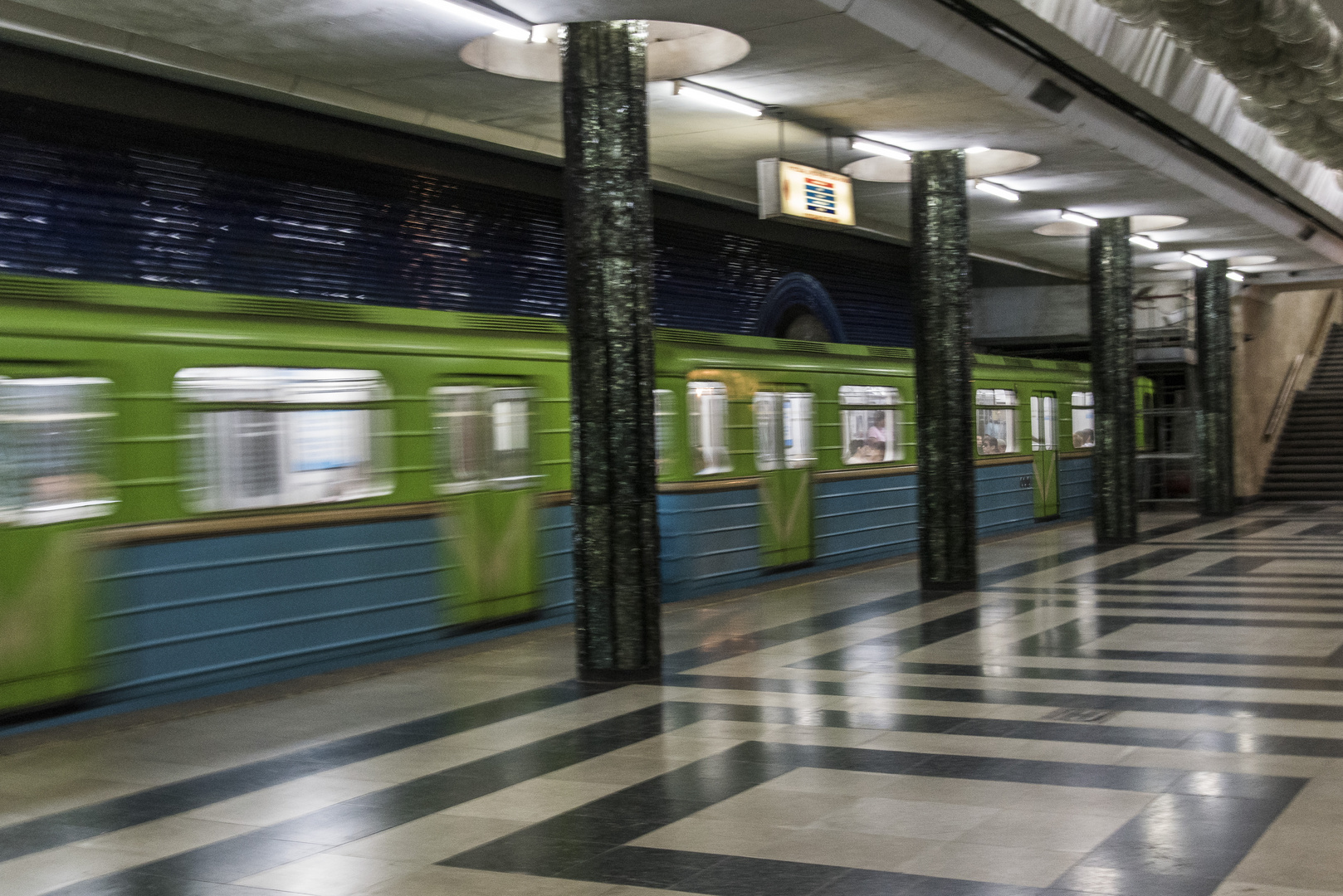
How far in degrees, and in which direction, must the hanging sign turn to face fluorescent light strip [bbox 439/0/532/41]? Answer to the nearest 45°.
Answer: approximately 90° to its right

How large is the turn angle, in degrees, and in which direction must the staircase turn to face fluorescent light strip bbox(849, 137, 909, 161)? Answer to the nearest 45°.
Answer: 0° — it already faces it

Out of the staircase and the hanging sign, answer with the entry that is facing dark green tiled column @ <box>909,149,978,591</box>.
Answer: the staircase

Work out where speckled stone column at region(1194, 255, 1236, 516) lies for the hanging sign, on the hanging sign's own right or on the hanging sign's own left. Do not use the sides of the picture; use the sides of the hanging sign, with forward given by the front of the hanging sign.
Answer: on the hanging sign's own left

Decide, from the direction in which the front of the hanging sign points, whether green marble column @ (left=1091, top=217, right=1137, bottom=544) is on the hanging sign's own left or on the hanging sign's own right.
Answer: on the hanging sign's own left

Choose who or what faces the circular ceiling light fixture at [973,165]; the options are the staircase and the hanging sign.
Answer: the staircase

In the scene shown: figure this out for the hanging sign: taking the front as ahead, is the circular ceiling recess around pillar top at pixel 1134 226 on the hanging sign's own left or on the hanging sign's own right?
on the hanging sign's own left

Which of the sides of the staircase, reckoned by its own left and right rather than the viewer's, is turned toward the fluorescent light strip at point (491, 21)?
front

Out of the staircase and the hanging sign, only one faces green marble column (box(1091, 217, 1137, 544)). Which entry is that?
the staircase

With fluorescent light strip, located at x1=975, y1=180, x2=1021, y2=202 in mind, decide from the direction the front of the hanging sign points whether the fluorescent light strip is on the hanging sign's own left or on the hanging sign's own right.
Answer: on the hanging sign's own left

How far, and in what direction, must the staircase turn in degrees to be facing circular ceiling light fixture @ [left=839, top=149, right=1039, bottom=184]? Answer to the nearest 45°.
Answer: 0° — it already faces it

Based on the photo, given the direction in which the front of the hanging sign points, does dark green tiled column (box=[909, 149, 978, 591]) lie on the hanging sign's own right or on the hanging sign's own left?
on the hanging sign's own left

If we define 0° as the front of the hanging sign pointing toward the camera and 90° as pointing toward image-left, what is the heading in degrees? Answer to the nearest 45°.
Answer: approximately 315°

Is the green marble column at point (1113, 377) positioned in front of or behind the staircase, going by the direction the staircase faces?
in front

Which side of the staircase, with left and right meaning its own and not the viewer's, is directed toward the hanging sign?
front
